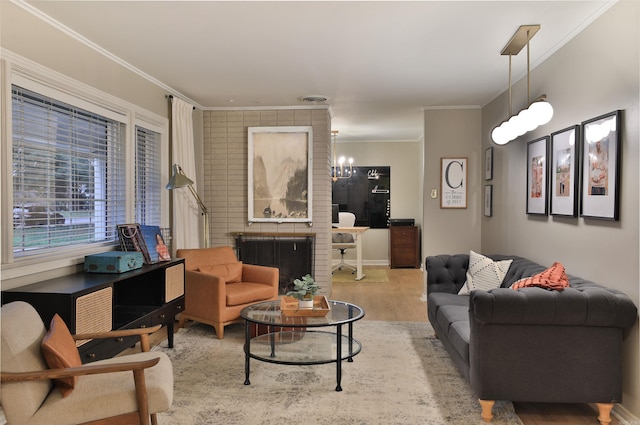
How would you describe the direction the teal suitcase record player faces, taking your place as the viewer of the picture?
facing the viewer and to the right of the viewer

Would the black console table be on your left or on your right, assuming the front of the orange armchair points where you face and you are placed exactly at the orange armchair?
on your right

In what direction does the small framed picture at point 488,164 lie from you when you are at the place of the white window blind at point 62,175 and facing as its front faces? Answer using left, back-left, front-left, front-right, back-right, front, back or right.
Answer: front-left

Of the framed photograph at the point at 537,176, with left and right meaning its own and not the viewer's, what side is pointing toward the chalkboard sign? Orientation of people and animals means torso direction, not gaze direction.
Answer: right

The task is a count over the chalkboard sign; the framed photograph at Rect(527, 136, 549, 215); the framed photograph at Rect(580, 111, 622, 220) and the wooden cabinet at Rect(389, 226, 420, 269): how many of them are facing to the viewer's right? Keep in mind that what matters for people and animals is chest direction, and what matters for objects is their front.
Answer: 0

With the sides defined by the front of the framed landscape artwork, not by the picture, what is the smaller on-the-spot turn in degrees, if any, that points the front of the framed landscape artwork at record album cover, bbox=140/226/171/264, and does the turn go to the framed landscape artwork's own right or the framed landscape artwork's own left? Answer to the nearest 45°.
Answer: approximately 45° to the framed landscape artwork's own right

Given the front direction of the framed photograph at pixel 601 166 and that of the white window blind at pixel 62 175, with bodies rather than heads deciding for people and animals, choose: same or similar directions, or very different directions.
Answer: very different directions

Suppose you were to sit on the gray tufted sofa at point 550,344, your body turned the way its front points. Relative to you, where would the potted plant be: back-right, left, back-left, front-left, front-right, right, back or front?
front

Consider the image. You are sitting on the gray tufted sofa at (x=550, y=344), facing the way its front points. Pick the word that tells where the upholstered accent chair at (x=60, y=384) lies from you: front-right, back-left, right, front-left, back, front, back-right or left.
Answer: front-left

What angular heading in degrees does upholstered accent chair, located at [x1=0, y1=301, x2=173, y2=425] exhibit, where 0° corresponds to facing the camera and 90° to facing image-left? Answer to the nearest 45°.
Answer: approximately 270°

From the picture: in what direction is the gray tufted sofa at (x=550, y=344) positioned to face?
to the viewer's left

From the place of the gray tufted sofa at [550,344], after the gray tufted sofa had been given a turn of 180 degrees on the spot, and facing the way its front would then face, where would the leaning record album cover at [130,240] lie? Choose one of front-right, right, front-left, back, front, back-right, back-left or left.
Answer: back

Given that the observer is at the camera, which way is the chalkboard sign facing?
facing the viewer

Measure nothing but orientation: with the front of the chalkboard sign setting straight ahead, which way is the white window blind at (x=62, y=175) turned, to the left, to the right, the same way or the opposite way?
to the left

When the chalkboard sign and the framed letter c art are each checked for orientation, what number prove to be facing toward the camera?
2

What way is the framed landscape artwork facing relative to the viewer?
toward the camera
